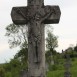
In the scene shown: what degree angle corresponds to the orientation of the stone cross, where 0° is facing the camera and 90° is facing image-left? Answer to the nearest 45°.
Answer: approximately 0°
